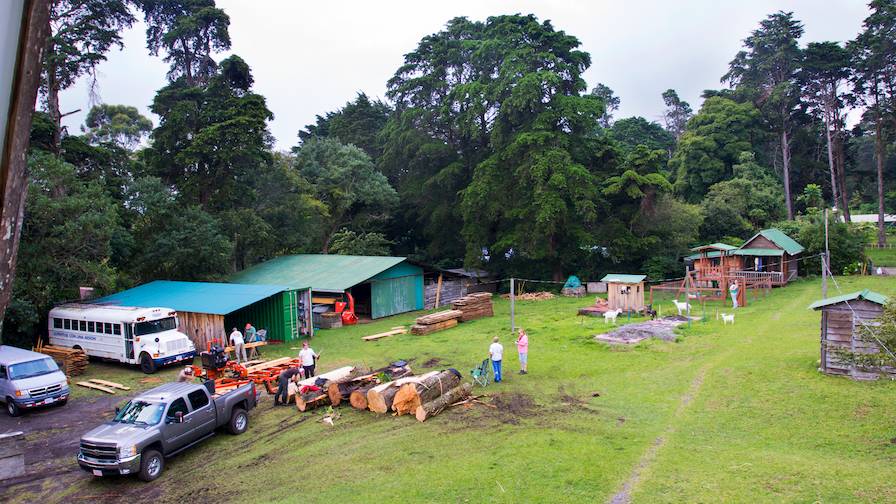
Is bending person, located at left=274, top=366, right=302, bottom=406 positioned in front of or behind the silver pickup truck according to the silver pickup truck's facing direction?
behind

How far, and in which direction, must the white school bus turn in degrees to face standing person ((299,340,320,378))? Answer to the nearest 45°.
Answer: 0° — it already faces them

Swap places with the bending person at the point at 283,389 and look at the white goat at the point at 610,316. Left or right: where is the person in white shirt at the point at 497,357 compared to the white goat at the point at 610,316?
right

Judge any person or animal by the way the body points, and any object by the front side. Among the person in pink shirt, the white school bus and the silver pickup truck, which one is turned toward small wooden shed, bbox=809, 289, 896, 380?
the white school bus

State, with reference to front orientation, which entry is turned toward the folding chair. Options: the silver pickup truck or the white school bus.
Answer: the white school bus

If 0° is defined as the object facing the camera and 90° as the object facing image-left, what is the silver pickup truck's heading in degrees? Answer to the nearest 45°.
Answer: approximately 45°

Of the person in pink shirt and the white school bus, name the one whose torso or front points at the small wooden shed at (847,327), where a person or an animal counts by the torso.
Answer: the white school bus

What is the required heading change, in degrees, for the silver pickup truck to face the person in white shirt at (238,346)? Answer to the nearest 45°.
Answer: approximately 135° to its right

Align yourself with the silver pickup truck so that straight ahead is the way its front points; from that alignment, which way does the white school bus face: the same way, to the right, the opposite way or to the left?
to the left

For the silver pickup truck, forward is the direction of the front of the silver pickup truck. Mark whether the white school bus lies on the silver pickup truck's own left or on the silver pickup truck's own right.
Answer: on the silver pickup truck's own right
